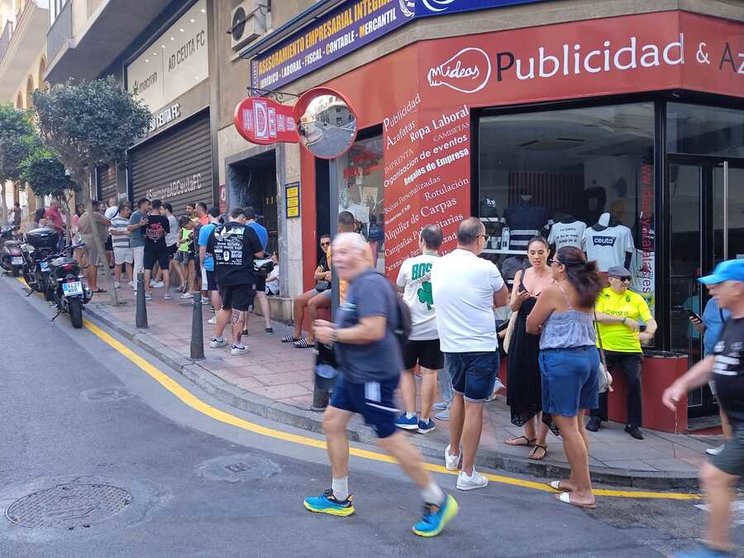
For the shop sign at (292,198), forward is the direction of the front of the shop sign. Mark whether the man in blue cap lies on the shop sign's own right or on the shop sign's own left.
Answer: on the shop sign's own left

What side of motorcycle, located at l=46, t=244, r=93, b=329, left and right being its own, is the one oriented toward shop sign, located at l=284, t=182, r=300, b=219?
right

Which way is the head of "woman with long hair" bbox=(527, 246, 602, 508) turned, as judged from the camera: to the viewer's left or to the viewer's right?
to the viewer's left

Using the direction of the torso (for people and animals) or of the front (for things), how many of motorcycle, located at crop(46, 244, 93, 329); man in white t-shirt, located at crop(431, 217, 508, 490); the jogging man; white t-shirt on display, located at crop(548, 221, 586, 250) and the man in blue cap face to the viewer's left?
2

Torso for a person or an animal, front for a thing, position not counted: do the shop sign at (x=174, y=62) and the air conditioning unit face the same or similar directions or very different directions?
same or similar directions

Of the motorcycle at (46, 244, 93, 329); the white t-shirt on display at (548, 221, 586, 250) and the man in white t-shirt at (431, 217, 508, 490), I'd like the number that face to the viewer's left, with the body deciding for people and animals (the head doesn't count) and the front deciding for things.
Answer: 0

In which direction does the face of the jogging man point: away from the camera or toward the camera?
toward the camera

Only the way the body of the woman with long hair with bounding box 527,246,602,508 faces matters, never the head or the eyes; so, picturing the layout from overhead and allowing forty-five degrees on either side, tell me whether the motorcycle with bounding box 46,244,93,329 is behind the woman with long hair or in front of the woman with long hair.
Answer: in front

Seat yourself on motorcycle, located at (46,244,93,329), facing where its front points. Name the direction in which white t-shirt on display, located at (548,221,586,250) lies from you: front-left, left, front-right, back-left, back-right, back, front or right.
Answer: back-right

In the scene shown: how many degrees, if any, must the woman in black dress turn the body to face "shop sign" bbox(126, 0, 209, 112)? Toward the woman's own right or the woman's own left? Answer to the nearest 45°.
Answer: approximately 90° to the woman's own right

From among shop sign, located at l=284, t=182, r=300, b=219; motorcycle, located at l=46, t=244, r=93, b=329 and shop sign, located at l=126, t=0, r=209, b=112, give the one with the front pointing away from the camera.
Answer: the motorcycle

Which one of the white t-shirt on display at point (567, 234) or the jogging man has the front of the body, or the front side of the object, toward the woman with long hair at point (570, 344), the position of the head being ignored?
the white t-shirt on display

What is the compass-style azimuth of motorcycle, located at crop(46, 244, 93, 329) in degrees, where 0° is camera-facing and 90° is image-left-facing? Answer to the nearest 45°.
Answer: approximately 180°

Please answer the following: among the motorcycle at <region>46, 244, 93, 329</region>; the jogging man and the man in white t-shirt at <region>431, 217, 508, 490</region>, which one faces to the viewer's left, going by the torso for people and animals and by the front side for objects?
the jogging man

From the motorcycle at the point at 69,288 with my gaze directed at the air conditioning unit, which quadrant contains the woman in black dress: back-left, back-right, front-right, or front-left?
front-right

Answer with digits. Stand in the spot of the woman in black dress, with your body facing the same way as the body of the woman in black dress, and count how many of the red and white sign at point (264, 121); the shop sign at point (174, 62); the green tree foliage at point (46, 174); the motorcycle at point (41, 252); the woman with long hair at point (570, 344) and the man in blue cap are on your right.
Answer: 4

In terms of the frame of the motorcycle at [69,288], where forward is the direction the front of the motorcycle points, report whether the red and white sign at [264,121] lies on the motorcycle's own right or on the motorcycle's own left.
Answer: on the motorcycle's own right

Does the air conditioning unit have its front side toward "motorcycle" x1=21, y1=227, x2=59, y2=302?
no

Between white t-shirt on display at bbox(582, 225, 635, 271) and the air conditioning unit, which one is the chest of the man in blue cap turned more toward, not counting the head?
the air conditioning unit

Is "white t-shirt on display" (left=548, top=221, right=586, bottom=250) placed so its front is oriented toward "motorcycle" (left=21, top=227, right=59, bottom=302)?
no
